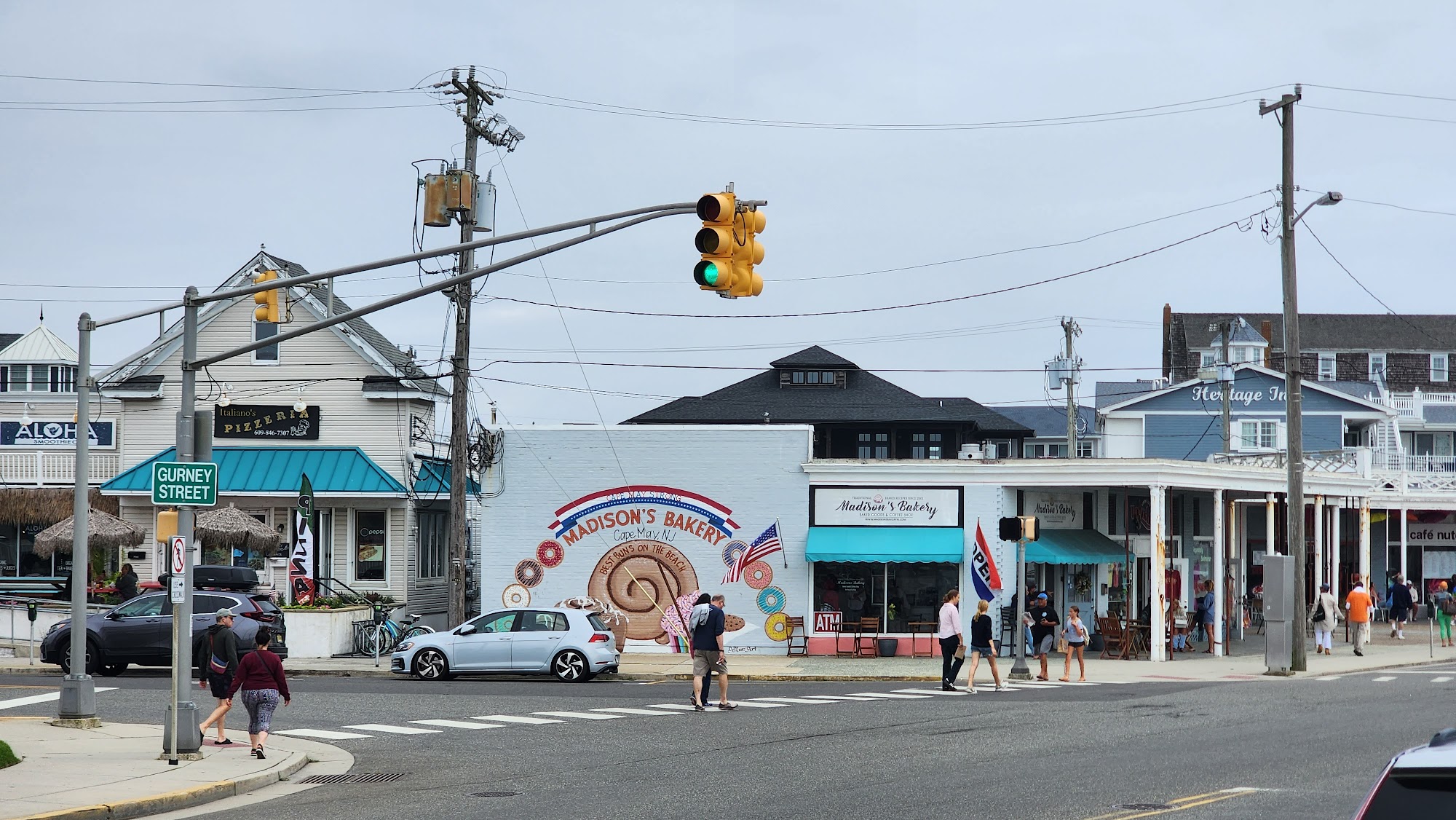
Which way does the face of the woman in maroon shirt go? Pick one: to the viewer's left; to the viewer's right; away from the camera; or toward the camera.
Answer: away from the camera

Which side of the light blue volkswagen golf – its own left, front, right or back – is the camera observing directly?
left

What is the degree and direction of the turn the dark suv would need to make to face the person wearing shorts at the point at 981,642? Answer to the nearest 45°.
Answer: approximately 135° to its left

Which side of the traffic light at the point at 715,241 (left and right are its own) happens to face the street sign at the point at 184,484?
right
